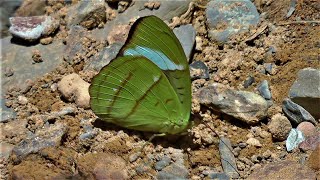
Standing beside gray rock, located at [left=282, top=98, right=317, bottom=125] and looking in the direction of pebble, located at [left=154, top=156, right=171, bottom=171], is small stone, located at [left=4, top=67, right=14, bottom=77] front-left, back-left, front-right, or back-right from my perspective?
front-right

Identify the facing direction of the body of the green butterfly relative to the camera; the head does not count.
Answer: to the viewer's right

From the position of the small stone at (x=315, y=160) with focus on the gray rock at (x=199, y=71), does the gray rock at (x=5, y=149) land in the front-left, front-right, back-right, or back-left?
front-left

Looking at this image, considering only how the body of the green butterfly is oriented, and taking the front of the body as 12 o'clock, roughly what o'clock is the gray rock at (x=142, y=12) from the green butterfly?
The gray rock is roughly at 9 o'clock from the green butterfly.

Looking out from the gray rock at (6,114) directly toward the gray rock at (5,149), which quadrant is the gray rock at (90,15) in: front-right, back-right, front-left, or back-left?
back-left

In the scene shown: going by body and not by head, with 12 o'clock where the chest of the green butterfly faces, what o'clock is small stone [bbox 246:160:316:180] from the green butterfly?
The small stone is roughly at 1 o'clock from the green butterfly.

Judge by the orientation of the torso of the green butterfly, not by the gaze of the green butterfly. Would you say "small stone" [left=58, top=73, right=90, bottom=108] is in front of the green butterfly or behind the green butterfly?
behind

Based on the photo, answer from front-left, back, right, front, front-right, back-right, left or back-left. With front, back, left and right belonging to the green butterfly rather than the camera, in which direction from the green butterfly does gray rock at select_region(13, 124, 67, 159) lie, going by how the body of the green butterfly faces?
back

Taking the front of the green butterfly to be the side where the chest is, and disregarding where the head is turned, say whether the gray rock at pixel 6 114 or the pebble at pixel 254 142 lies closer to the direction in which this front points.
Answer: the pebble

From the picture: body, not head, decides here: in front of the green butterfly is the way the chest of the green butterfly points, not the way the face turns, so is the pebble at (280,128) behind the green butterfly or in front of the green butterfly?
in front

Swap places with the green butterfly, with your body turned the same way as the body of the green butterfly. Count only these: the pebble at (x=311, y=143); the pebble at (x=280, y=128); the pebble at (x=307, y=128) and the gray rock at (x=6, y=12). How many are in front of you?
3

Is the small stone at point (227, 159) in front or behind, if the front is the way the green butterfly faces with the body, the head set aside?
in front

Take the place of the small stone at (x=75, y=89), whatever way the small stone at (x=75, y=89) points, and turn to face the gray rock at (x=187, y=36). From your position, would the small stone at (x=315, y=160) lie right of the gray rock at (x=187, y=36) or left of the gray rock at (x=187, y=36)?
right

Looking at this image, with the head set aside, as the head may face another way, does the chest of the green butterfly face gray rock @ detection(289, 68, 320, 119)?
yes

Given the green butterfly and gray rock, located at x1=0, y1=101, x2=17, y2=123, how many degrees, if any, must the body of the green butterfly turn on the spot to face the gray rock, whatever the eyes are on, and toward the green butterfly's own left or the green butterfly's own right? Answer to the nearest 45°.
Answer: approximately 180°

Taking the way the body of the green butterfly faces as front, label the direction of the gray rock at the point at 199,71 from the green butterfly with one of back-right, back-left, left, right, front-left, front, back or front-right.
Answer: front-left
